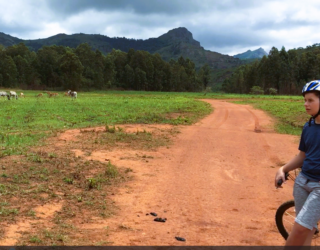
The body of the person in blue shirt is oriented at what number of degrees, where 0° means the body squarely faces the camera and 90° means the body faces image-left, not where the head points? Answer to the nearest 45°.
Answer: approximately 45°

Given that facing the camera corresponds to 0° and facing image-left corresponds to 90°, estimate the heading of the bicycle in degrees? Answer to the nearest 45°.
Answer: approximately 45°
